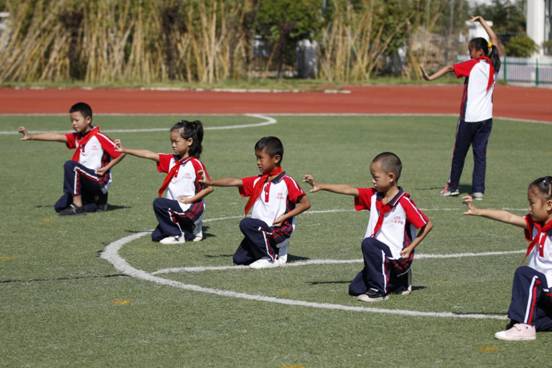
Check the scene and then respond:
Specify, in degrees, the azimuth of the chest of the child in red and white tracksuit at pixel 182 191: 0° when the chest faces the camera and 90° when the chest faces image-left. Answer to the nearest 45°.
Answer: approximately 45°

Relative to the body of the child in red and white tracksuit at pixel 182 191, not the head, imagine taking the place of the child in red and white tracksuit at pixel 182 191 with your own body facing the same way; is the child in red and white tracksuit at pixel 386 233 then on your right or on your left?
on your left

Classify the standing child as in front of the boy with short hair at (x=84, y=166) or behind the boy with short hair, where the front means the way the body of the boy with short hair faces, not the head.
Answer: behind

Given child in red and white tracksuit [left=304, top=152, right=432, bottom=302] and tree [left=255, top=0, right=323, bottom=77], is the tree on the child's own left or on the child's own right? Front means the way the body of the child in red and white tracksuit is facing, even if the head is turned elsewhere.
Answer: on the child's own right

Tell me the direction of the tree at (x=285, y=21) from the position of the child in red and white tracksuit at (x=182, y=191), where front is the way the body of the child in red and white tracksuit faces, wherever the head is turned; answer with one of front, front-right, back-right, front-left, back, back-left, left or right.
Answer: back-right

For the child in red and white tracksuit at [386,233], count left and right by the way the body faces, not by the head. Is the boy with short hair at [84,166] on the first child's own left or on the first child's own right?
on the first child's own right
